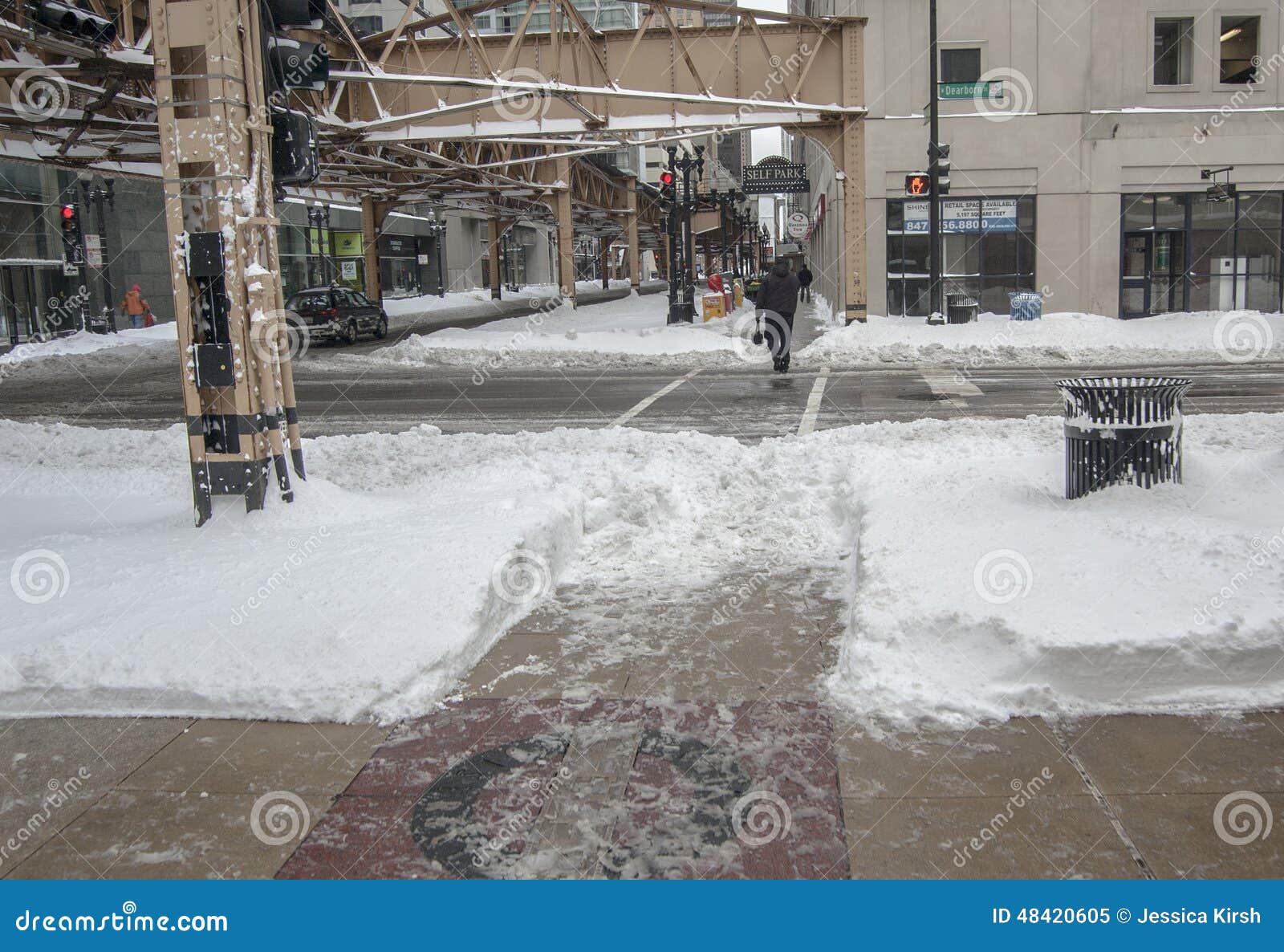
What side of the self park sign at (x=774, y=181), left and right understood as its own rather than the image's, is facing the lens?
front

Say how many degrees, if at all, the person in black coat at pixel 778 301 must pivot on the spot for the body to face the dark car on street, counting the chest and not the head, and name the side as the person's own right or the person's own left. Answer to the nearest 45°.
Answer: approximately 45° to the person's own left

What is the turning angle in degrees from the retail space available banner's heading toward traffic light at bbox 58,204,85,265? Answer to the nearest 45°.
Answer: approximately 90° to its right

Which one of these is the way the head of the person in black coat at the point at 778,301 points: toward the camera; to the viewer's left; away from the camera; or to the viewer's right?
away from the camera

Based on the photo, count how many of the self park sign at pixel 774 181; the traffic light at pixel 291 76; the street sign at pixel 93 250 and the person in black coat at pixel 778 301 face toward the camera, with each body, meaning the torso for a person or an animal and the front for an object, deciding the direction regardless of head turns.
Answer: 2

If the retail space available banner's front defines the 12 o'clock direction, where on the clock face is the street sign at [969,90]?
The street sign is roughly at 12 o'clock from the retail space available banner.

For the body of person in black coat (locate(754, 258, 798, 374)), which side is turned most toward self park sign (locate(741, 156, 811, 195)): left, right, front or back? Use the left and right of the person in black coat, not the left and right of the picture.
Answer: front

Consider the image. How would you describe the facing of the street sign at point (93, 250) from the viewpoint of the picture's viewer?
facing the viewer

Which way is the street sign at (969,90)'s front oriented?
toward the camera

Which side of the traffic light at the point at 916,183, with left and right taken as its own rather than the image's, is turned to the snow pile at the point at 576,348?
right

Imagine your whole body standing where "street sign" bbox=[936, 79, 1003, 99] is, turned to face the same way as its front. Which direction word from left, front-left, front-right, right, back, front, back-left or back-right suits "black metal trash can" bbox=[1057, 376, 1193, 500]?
front
